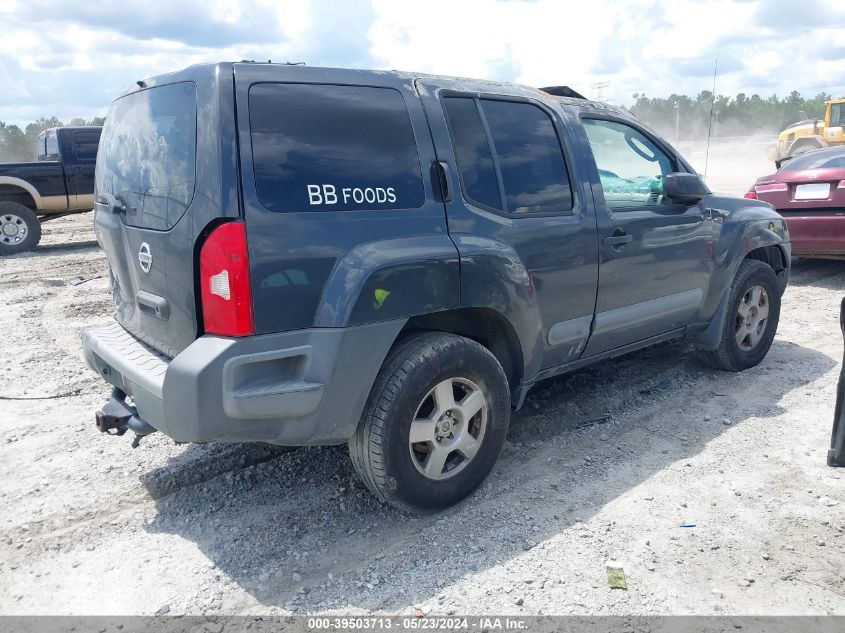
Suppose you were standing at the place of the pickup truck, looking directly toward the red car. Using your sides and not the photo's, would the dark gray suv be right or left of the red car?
right

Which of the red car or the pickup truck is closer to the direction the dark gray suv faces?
the red car

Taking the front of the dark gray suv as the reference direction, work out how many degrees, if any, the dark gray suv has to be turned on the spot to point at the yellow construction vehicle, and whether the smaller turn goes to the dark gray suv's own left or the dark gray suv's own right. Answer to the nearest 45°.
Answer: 0° — it already faces it

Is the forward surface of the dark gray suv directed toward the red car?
yes

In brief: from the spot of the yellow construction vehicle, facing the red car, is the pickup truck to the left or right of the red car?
right

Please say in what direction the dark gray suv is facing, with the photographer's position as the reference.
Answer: facing away from the viewer and to the right of the viewer

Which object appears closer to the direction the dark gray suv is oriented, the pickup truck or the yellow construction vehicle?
the yellow construction vehicle

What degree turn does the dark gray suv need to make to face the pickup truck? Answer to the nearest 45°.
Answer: approximately 90° to its left

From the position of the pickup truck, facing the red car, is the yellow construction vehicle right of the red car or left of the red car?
left
